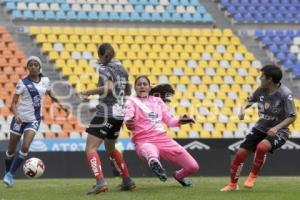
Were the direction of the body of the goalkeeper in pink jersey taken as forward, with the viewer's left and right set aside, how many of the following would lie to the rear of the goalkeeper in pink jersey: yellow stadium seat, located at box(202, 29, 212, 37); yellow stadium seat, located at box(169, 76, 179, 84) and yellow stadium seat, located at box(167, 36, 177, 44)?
3

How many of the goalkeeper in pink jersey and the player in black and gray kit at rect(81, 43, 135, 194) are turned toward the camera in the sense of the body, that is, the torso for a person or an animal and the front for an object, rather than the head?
1

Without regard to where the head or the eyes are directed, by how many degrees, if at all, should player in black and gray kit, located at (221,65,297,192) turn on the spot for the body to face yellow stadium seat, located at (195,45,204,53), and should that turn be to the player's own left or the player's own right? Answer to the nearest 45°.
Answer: approximately 135° to the player's own right

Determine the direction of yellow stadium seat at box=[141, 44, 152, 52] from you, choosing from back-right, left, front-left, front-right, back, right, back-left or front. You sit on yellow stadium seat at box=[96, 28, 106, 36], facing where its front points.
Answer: left

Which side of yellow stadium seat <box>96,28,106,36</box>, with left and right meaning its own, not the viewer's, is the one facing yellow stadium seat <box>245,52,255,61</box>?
left

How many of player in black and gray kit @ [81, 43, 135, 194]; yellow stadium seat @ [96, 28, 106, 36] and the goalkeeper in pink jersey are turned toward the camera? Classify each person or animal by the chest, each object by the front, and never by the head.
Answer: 2

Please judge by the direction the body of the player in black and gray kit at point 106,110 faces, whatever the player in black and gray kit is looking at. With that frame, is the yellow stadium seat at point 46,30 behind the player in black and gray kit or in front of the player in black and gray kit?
in front

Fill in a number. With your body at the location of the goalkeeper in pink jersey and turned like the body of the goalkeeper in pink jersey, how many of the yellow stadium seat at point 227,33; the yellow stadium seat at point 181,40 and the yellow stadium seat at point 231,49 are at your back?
3

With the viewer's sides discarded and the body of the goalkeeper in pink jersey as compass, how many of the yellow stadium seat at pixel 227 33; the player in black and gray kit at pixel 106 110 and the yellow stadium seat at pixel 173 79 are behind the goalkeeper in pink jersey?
2

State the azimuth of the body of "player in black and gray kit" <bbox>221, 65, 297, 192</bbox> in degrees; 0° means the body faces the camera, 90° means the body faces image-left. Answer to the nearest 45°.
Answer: approximately 45°

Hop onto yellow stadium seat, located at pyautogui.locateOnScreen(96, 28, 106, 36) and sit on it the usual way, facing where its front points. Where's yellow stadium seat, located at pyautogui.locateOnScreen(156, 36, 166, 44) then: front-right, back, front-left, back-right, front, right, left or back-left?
left
